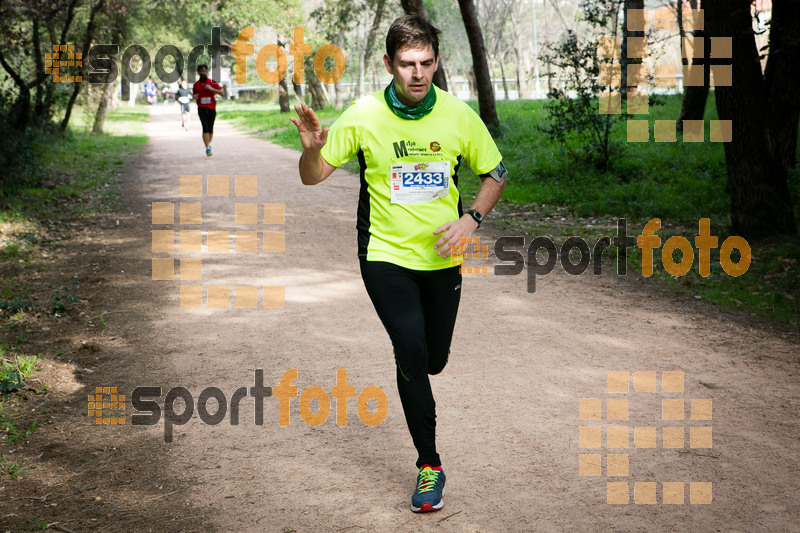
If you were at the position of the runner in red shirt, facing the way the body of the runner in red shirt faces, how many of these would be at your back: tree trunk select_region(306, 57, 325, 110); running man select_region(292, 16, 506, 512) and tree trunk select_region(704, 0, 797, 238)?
1

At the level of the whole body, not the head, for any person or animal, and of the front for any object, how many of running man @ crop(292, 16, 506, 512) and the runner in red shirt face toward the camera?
2

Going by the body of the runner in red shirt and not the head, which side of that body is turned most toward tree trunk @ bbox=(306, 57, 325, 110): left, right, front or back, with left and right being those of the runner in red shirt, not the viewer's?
back

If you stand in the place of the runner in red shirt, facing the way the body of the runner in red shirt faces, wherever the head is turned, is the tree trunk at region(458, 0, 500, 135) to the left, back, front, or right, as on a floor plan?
left

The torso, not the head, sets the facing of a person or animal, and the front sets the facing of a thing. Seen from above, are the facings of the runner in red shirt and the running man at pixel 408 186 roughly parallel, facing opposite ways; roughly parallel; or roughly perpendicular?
roughly parallel

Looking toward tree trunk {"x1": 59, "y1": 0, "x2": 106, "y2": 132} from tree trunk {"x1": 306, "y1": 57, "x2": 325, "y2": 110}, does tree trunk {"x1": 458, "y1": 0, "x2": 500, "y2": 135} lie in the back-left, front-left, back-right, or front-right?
front-left

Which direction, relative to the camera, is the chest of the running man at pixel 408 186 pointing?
toward the camera

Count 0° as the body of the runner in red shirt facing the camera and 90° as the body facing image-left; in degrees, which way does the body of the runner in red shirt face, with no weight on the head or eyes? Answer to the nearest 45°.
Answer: approximately 0°

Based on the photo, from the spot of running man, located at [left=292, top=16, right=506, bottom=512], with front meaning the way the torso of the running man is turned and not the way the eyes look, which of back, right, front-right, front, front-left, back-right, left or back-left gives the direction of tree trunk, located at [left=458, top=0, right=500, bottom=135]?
back

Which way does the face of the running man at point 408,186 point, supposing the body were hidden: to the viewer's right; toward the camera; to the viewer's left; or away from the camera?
toward the camera

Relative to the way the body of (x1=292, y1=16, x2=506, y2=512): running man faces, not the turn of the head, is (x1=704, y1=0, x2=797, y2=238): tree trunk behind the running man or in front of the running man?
behind

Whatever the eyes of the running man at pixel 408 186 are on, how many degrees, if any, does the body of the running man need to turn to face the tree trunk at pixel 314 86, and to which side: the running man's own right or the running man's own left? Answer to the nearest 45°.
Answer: approximately 180°

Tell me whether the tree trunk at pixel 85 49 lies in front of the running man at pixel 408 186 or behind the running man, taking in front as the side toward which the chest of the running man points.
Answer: behind
